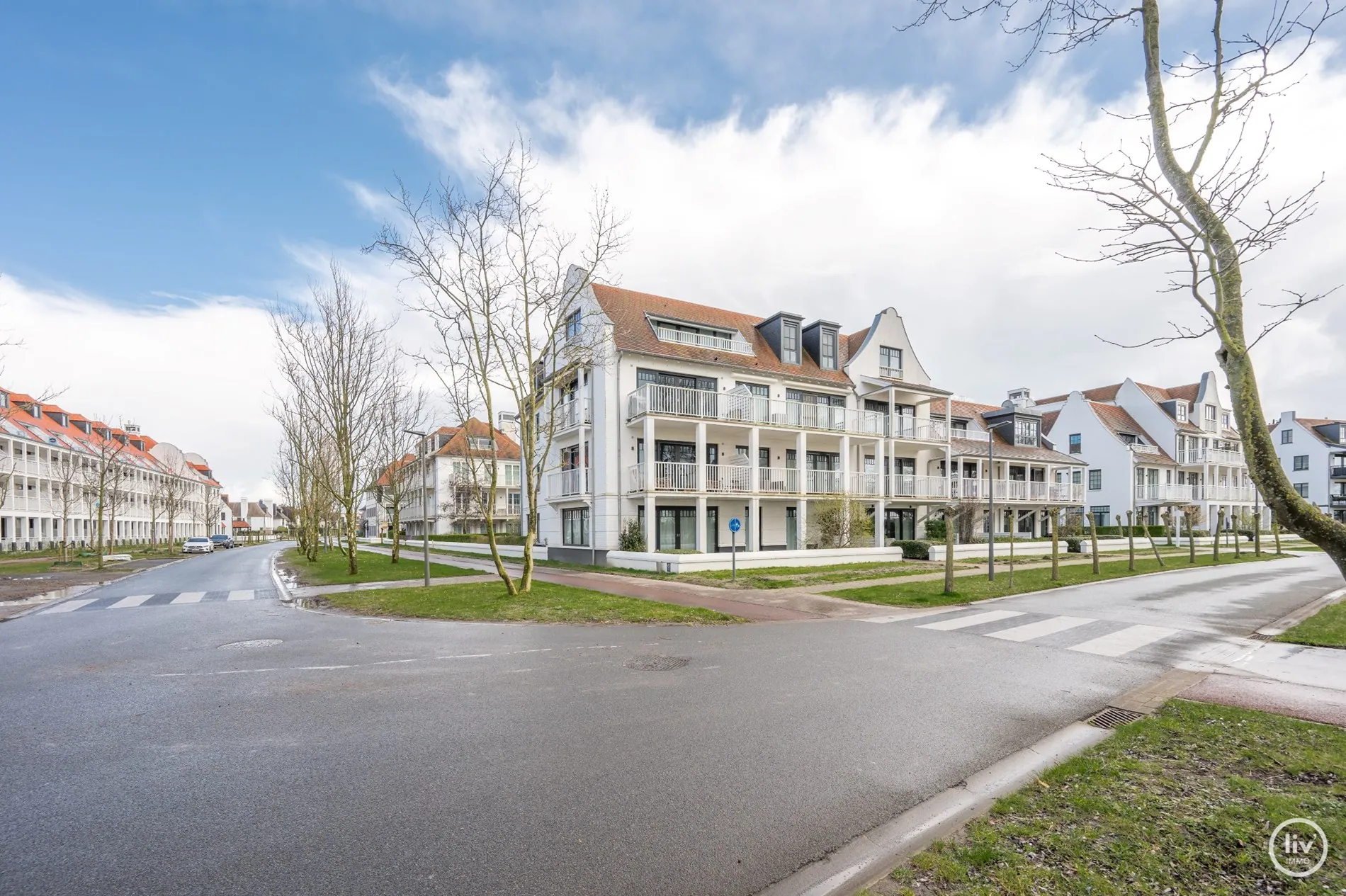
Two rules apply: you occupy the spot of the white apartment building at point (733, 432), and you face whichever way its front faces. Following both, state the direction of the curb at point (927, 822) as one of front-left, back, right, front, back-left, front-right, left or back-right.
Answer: front-right

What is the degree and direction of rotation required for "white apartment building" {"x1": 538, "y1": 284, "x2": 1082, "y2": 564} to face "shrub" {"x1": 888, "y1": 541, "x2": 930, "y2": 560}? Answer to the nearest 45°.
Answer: approximately 45° to its left

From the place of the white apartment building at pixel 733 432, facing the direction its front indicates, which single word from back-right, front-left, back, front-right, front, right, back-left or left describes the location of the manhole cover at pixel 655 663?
front-right

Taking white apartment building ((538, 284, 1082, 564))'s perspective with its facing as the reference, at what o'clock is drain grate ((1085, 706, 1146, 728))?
The drain grate is roughly at 1 o'clock from the white apartment building.

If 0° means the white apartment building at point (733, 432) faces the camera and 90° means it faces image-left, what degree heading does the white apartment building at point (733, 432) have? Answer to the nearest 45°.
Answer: approximately 315°
